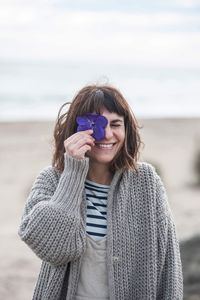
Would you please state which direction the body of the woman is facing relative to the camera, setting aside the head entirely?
toward the camera
